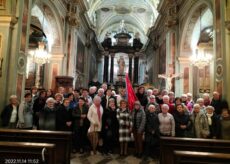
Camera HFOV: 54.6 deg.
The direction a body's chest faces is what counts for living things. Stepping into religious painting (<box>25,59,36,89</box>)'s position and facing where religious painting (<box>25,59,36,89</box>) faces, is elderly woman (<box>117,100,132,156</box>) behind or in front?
in front

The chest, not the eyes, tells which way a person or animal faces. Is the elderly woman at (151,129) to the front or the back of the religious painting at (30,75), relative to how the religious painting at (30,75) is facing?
to the front

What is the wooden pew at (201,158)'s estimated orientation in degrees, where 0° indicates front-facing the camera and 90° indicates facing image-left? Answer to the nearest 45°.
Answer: approximately 180°

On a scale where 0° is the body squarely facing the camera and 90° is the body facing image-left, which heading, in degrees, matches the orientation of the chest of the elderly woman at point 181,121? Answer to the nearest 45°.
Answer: approximately 0°

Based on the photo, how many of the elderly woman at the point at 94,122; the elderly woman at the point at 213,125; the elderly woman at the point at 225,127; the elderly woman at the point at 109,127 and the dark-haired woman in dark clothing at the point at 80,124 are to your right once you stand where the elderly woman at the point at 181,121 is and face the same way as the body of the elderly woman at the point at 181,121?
3

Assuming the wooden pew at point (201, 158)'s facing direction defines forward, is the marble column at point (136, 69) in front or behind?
in front

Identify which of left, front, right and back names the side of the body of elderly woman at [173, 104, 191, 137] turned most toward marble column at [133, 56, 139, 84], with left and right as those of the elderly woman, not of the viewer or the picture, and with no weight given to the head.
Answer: back

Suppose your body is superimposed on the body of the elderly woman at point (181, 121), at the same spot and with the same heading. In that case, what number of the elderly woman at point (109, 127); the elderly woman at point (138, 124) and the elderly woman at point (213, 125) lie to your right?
2

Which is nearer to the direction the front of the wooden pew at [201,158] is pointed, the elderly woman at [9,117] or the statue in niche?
the statue in niche

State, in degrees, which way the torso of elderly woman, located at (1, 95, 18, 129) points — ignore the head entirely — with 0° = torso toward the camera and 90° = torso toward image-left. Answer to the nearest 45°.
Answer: approximately 315°

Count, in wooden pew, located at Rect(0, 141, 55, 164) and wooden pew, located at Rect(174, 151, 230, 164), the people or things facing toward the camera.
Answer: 0

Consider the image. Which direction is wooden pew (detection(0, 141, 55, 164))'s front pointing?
away from the camera

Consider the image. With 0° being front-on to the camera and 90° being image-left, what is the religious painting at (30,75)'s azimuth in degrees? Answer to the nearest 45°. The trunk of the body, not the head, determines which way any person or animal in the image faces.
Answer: approximately 315°
